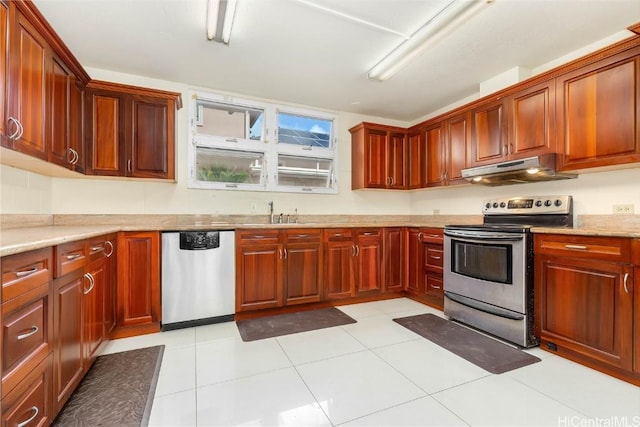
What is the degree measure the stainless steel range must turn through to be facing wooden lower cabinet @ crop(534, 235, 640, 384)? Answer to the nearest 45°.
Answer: approximately 90° to its left

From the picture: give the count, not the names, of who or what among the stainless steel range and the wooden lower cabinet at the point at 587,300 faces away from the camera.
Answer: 0

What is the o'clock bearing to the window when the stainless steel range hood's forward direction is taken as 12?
The window is roughly at 1 o'clock from the stainless steel range hood.

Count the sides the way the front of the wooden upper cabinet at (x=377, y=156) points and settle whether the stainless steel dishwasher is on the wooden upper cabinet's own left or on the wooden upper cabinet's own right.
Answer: on the wooden upper cabinet's own right

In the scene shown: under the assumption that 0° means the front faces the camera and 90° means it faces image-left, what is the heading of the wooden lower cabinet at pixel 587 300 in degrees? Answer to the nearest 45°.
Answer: approximately 45°

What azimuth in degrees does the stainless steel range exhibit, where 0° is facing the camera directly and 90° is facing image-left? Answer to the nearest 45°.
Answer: approximately 45°

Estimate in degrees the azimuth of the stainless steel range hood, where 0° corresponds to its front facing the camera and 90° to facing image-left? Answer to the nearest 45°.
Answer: approximately 45°

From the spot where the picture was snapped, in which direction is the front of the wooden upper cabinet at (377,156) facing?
facing the viewer and to the right of the viewer

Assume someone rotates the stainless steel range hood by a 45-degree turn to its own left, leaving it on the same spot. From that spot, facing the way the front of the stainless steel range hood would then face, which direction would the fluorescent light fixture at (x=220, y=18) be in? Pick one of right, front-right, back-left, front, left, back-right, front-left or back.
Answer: front-right

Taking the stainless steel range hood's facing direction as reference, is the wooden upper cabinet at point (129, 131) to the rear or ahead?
ahead
